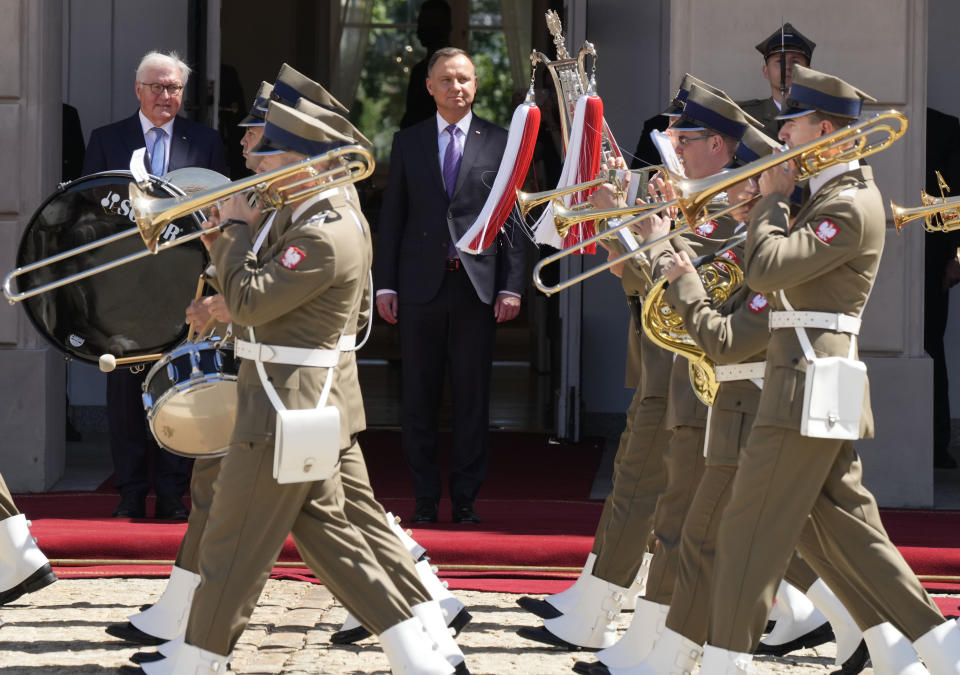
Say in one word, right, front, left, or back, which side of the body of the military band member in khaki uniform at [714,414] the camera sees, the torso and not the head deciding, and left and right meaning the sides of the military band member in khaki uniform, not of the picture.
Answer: left

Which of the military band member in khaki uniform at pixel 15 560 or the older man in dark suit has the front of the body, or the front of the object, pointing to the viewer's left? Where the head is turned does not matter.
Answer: the military band member in khaki uniform

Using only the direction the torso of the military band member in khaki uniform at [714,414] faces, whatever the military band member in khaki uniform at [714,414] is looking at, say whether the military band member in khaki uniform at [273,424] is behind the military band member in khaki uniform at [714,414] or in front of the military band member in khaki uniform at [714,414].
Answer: in front

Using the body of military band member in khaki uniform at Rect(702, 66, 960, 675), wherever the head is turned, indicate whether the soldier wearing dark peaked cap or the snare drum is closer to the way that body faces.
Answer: the snare drum

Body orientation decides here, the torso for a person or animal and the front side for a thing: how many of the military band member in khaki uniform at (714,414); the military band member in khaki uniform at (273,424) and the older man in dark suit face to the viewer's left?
2

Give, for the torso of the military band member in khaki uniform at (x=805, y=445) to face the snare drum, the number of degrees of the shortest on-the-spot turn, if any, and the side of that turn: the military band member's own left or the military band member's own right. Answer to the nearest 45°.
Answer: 0° — they already face it

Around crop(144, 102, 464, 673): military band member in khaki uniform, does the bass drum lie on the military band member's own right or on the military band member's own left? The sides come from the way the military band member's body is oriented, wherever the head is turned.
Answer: on the military band member's own right

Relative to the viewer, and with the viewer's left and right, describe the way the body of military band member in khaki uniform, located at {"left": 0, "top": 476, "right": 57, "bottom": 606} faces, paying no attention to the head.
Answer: facing to the left of the viewer

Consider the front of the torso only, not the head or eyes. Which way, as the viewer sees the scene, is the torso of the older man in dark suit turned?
toward the camera
